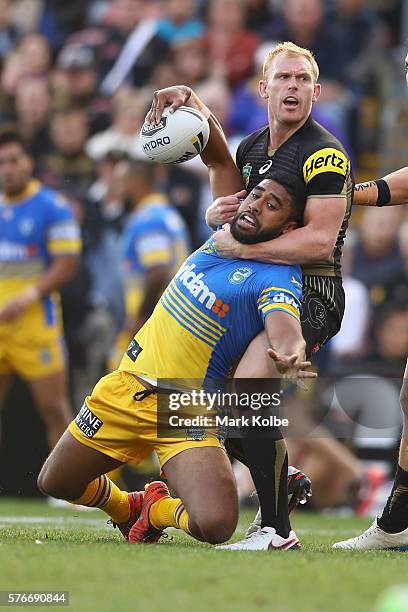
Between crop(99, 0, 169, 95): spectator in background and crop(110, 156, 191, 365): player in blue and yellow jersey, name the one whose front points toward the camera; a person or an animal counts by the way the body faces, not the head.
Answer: the spectator in background

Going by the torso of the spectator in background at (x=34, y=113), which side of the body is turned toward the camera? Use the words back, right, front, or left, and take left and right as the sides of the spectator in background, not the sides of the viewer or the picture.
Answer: front

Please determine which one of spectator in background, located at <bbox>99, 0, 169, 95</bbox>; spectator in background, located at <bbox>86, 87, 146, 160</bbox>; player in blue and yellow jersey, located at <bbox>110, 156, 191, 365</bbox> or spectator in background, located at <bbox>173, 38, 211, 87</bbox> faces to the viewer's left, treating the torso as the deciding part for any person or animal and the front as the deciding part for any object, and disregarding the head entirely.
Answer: the player in blue and yellow jersey

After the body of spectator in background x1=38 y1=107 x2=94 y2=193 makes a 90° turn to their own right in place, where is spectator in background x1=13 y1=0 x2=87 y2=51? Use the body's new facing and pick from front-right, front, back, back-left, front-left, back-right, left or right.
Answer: right

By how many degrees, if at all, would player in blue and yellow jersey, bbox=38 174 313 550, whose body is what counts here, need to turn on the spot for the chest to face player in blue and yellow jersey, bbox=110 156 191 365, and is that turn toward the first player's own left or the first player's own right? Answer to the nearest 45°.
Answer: approximately 135° to the first player's own right

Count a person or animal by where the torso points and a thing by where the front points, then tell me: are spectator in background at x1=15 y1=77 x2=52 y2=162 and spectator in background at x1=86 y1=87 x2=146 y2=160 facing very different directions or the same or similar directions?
same or similar directions

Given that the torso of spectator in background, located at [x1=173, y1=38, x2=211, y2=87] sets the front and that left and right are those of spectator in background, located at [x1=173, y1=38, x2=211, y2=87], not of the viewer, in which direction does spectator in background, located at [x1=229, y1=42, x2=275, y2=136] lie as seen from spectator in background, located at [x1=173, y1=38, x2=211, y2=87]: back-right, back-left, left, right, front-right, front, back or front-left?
front-left

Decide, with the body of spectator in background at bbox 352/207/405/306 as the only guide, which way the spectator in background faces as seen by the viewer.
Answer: toward the camera

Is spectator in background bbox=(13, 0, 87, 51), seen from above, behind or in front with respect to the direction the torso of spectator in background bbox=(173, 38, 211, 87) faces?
behind

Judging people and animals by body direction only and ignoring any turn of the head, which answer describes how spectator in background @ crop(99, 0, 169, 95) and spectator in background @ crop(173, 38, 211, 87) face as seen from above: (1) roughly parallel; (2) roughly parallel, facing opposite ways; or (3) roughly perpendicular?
roughly parallel

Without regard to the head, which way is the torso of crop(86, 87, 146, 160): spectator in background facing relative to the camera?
toward the camera

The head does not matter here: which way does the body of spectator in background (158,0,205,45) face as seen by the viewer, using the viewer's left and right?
facing the viewer

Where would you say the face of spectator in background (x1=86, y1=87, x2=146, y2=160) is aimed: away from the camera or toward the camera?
toward the camera
